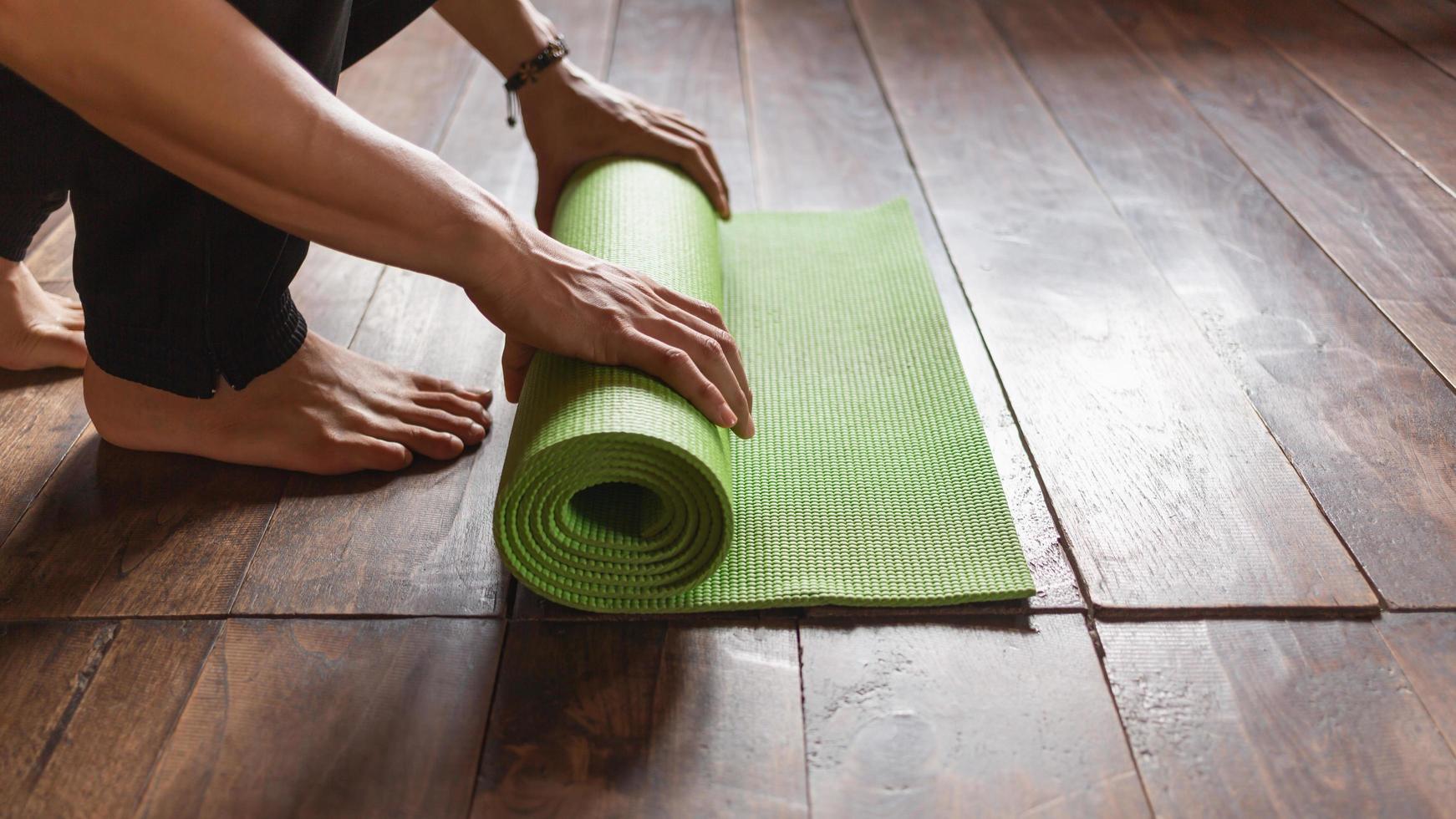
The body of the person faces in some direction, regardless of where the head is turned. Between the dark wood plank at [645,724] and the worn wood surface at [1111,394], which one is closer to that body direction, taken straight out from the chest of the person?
the worn wood surface

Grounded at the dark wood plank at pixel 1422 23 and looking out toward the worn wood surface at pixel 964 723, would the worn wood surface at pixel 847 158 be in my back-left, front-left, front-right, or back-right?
front-right

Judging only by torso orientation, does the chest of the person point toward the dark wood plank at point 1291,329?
yes

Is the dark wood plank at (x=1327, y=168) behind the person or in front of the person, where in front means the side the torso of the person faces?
in front

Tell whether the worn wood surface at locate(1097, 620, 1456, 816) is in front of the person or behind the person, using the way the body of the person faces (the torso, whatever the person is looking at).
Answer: in front

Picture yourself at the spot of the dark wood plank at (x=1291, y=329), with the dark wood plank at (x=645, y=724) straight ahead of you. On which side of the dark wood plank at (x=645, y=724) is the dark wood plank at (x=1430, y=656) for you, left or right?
left

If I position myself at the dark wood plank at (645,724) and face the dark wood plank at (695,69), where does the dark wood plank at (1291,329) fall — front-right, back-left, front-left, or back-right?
front-right

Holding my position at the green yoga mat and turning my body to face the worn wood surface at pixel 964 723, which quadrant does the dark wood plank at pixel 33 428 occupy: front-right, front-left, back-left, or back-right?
back-right

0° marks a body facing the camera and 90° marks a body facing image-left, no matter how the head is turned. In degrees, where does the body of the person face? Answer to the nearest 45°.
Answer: approximately 270°

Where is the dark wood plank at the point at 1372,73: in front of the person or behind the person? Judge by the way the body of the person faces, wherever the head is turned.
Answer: in front

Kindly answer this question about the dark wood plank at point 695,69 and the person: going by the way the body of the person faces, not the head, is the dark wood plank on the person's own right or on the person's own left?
on the person's own left

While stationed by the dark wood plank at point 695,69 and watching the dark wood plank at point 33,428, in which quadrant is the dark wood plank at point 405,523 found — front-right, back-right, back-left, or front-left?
front-left
